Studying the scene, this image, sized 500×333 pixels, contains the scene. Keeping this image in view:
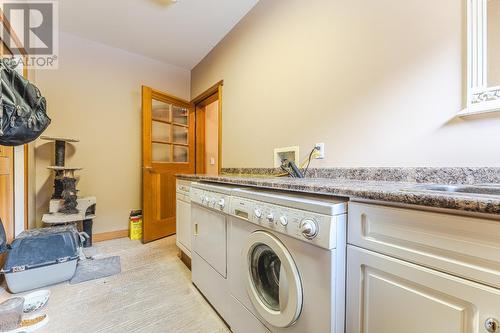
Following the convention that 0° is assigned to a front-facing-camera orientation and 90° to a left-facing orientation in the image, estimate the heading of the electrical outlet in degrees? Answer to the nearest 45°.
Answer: approximately 45°

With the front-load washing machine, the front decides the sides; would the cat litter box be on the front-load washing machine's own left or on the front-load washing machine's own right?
on the front-load washing machine's own right

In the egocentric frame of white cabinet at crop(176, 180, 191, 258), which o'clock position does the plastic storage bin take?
The plastic storage bin is roughly at 11 o'clock from the white cabinet.

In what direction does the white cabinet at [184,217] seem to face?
to the viewer's left

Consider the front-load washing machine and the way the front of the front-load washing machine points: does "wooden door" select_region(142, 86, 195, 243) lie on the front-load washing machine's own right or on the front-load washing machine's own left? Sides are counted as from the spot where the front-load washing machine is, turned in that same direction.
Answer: on the front-load washing machine's own right

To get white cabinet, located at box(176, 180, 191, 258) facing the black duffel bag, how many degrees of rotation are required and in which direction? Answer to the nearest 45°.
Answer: approximately 45° to its left

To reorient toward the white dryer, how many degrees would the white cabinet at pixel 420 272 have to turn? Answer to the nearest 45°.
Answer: approximately 45° to its right

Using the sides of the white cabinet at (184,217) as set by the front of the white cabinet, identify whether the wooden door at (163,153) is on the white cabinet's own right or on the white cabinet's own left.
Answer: on the white cabinet's own right

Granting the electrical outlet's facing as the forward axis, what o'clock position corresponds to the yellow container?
The yellow container is roughly at 2 o'clock from the electrical outlet.

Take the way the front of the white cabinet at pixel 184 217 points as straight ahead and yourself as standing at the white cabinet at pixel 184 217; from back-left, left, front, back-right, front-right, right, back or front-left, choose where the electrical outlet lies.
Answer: back-left
